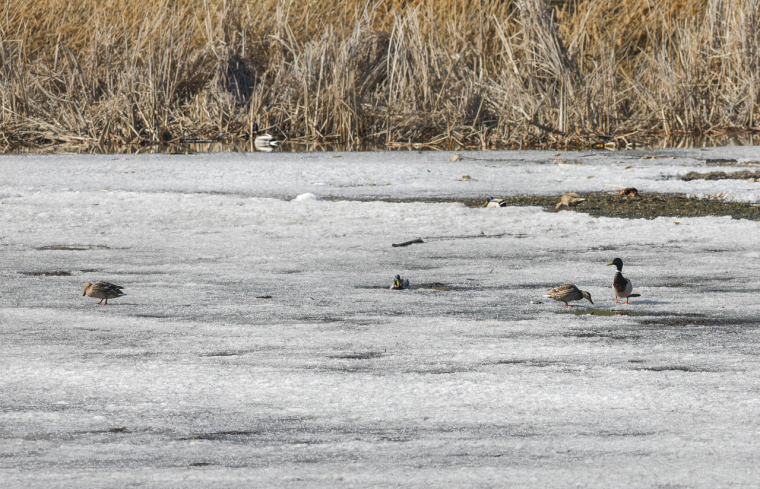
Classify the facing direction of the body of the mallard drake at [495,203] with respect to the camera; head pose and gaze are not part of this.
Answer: to the viewer's left

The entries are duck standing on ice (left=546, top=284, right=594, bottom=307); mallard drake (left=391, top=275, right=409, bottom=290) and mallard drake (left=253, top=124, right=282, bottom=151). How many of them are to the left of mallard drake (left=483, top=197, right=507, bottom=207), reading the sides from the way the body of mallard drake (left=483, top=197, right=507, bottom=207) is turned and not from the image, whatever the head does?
2

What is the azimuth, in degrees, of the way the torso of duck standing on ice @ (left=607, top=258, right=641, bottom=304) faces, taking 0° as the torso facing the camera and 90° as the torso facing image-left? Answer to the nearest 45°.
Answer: approximately 45°

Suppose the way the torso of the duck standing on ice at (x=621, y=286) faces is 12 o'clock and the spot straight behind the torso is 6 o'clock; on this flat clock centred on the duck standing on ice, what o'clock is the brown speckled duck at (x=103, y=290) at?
The brown speckled duck is roughly at 1 o'clock from the duck standing on ice.
